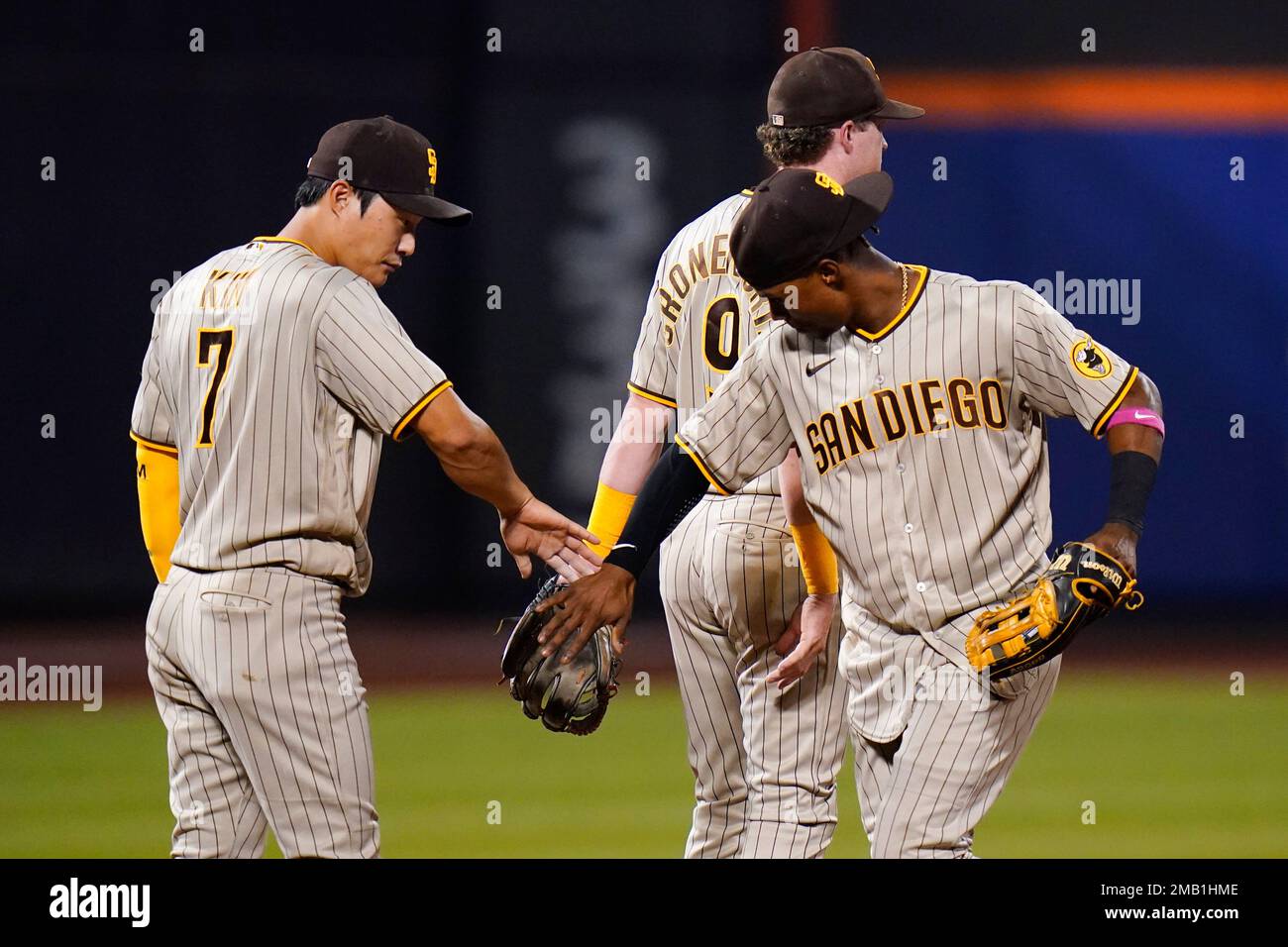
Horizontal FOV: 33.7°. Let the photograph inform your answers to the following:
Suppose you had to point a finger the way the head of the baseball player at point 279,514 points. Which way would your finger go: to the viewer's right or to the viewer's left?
to the viewer's right

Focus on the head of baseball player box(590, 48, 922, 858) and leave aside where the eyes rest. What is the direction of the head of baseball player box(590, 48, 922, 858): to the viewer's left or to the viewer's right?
to the viewer's right

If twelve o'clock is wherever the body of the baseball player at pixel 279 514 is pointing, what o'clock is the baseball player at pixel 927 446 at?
the baseball player at pixel 927 446 is roughly at 2 o'clock from the baseball player at pixel 279 514.

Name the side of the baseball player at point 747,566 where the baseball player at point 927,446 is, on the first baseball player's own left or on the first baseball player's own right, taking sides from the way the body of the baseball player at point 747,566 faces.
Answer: on the first baseball player's own right

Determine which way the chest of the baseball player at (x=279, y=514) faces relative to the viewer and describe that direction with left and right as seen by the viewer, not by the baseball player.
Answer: facing away from the viewer and to the right of the viewer

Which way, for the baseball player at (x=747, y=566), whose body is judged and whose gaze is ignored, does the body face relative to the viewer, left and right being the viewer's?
facing away from the viewer and to the right of the viewer
